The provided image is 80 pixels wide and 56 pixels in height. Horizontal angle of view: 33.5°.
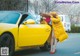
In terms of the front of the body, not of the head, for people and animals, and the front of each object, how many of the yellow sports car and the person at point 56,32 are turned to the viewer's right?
0

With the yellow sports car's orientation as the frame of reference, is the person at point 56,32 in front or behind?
behind

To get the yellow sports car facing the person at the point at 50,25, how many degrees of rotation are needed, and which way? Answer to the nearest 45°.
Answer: approximately 180°

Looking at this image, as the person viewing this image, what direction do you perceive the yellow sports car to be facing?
facing the viewer and to the left of the viewer
